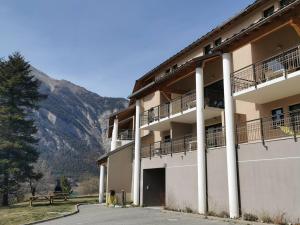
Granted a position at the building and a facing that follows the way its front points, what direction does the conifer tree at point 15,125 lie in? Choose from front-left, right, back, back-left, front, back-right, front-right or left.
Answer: right
